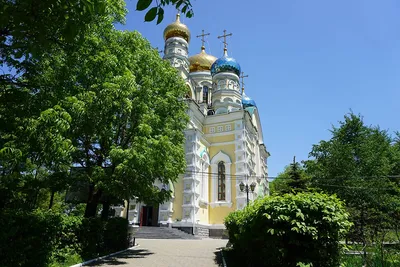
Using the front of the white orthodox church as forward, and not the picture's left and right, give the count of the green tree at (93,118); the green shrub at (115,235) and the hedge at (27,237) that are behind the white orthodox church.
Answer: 0

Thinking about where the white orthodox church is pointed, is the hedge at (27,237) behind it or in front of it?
in front

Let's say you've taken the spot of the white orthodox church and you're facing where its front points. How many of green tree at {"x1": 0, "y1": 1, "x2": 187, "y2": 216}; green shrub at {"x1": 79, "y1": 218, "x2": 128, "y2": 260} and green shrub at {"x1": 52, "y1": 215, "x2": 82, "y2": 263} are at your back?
0

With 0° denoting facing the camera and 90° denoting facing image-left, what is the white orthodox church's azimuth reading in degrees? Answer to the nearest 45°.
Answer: approximately 45°

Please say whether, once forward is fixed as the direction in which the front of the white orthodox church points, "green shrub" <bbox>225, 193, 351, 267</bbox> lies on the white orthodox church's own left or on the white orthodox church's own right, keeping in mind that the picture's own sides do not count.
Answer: on the white orthodox church's own left

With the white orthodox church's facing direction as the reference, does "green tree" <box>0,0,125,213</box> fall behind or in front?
in front

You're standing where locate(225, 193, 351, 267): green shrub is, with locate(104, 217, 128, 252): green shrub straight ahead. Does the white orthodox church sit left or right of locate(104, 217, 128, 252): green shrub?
right
